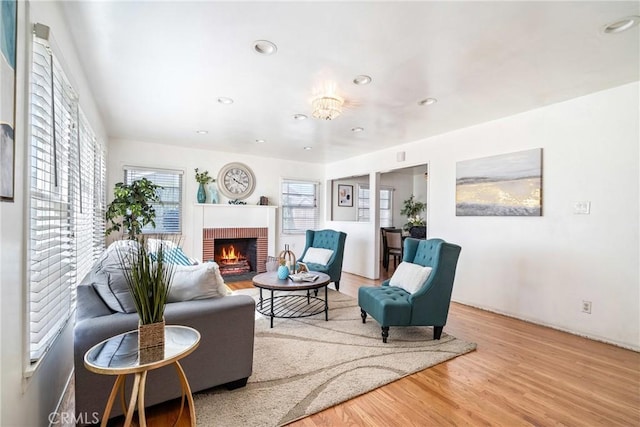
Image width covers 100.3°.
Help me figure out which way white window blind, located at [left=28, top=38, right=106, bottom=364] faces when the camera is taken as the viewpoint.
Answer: facing to the right of the viewer

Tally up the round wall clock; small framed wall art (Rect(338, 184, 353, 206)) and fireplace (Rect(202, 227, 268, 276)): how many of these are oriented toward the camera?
3

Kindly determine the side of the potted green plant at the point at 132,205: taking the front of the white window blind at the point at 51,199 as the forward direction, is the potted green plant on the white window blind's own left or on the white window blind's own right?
on the white window blind's own left

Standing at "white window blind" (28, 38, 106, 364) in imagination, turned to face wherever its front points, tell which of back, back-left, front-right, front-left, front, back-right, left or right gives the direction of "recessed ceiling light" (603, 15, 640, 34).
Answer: front-right

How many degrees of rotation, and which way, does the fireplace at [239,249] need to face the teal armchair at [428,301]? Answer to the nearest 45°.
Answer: approximately 45° to its left

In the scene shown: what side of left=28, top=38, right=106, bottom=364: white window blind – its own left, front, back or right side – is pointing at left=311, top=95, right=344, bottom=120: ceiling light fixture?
front

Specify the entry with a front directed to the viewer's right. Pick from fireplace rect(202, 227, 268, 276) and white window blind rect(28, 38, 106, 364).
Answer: the white window blind

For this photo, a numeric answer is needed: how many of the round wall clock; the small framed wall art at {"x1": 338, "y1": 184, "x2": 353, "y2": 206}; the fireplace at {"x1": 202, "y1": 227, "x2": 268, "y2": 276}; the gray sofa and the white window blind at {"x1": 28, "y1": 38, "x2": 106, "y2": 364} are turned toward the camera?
3

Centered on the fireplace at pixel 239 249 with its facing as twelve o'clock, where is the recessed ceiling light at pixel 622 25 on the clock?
The recessed ceiling light is roughly at 11 o'clock from the fireplace.

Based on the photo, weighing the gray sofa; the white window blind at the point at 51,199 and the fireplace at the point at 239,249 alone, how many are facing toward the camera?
1

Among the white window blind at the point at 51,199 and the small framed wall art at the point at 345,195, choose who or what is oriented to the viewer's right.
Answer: the white window blind

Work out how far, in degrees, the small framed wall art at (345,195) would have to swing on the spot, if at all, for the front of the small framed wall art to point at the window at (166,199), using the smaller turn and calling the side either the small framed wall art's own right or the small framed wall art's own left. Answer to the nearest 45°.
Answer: approximately 45° to the small framed wall art's own right

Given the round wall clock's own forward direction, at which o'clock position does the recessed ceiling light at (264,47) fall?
The recessed ceiling light is roughly at 12 o'clock from the round wall clock.
